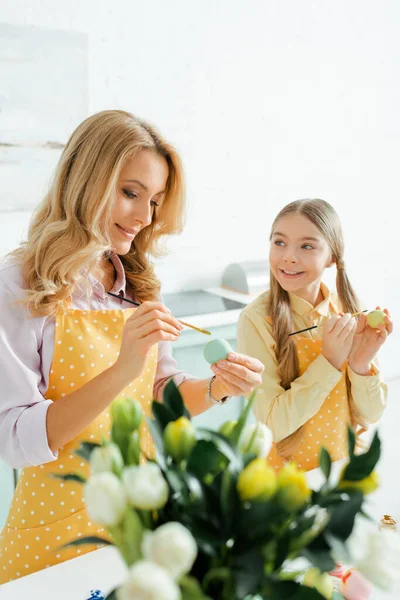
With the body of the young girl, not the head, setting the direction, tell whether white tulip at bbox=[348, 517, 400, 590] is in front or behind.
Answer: in front

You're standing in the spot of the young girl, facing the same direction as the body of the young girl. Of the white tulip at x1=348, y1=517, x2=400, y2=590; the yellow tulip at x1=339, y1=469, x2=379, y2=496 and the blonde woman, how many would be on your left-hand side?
0

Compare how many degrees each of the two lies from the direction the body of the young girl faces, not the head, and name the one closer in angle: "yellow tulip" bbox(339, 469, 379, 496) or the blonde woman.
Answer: the yellow tulip

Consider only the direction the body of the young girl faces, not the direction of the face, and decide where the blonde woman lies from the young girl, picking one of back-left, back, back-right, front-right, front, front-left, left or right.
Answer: right

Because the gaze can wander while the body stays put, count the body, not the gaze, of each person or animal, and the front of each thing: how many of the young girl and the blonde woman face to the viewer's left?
0

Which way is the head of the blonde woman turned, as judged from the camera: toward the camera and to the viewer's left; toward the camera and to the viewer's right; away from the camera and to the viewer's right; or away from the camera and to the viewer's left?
toward the camera and to the viewer's right

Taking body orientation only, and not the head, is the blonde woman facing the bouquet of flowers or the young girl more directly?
the bouquet of flowers

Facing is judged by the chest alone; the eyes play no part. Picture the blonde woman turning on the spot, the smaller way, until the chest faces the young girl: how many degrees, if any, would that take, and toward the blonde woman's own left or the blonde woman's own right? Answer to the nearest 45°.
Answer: approximately 90° to the blonde woman's own left

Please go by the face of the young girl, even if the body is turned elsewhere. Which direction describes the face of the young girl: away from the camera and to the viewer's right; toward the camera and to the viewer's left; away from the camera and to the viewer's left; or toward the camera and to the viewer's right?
toward the camera and to the viewer's left

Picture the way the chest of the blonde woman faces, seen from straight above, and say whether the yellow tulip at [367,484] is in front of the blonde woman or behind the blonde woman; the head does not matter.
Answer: in front

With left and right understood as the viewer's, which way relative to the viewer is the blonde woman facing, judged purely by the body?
facing the viewer and to the right of the viewer

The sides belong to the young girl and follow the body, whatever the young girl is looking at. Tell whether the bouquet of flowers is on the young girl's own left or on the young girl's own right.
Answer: on the young girl's own right

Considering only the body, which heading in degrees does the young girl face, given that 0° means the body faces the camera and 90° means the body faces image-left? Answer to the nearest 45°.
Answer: approximately 315°
